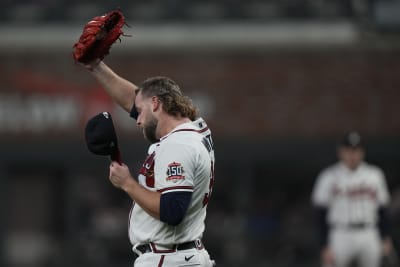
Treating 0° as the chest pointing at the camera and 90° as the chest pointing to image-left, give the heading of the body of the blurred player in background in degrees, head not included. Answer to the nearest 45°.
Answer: approximately 0°

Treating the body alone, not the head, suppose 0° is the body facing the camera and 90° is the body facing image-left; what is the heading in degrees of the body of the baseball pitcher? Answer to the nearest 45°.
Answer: approximately 90°
